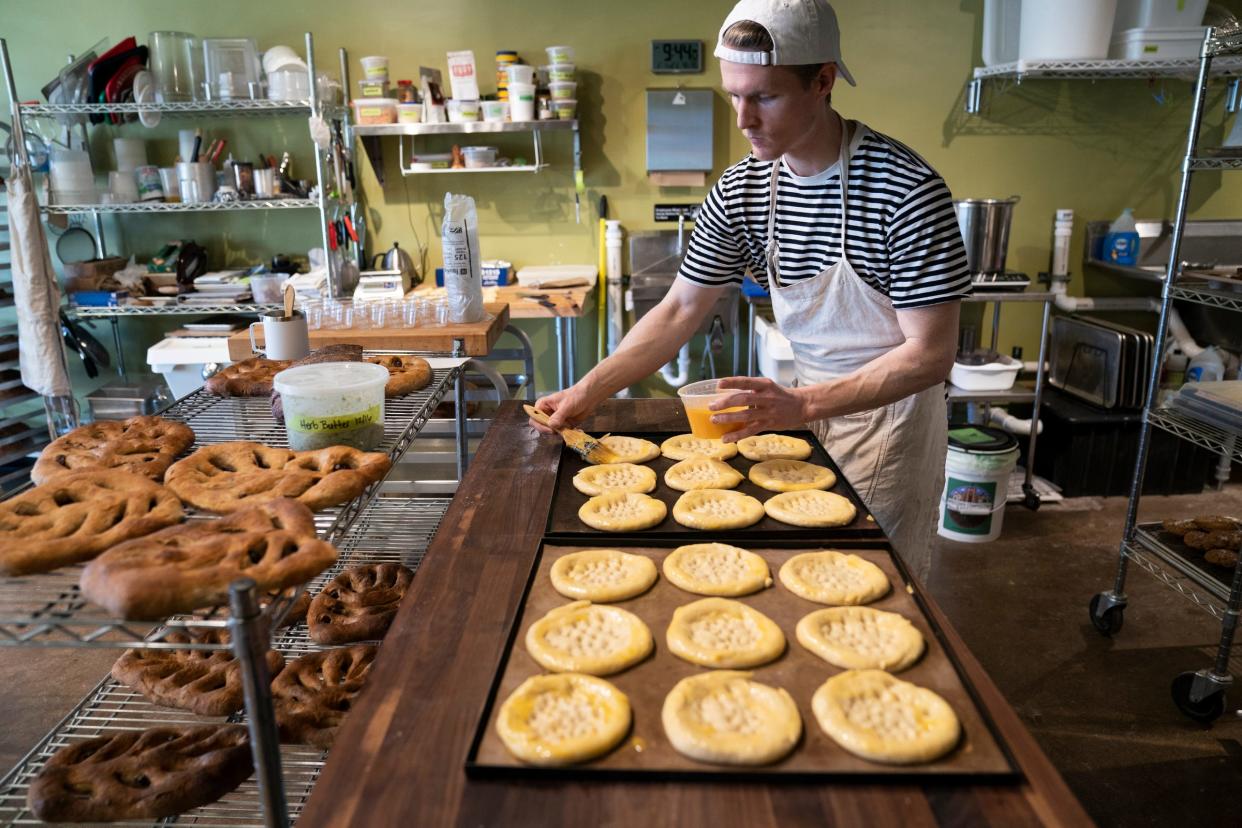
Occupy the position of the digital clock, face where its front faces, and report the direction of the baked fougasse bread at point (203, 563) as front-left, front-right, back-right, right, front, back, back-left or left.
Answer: front

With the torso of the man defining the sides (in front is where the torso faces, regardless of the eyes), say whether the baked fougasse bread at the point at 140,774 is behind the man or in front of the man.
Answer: in front

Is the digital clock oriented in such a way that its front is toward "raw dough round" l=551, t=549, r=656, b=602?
yes

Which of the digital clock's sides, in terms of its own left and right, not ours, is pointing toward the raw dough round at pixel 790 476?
front

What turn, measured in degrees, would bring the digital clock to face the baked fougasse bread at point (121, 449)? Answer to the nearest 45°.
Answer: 0° — it already faces it

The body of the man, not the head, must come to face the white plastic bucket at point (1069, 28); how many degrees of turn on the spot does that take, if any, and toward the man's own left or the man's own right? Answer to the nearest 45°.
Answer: approximately 180°

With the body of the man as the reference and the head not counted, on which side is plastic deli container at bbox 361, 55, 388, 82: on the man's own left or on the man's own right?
on the man's own right

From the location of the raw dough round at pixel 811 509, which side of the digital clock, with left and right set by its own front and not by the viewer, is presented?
front

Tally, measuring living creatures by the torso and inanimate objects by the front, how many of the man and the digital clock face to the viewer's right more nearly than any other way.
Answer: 0

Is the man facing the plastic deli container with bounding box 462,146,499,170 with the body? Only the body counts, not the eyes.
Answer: no

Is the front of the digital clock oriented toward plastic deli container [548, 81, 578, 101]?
no

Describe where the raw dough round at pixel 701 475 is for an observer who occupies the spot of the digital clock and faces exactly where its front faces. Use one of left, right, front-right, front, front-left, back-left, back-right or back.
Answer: front

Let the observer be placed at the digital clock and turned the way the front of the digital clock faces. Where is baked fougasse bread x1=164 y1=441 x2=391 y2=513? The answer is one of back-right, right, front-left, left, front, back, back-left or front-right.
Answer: front

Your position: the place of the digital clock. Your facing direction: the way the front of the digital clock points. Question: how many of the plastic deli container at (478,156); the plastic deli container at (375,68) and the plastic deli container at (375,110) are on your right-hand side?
3

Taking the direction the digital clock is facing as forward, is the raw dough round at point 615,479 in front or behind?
in front

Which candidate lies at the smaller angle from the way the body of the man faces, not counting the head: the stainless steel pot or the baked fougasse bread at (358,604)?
the baked fougasse bread

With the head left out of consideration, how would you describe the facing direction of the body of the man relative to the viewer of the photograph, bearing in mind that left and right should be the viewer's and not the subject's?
facing the viewer and to the left of the viewer

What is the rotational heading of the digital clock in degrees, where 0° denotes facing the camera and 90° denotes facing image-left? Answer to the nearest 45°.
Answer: approximately 0°

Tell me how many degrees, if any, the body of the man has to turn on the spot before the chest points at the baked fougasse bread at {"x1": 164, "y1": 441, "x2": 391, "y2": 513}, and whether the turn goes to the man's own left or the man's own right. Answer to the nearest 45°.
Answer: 0° — they already face it

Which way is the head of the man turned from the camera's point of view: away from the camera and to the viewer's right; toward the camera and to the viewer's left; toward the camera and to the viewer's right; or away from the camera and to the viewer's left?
toward the camera and to the viewer's left

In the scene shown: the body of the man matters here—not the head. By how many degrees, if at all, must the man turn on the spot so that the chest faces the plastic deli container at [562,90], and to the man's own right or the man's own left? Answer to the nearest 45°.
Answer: approximately 90° to the man's own right
